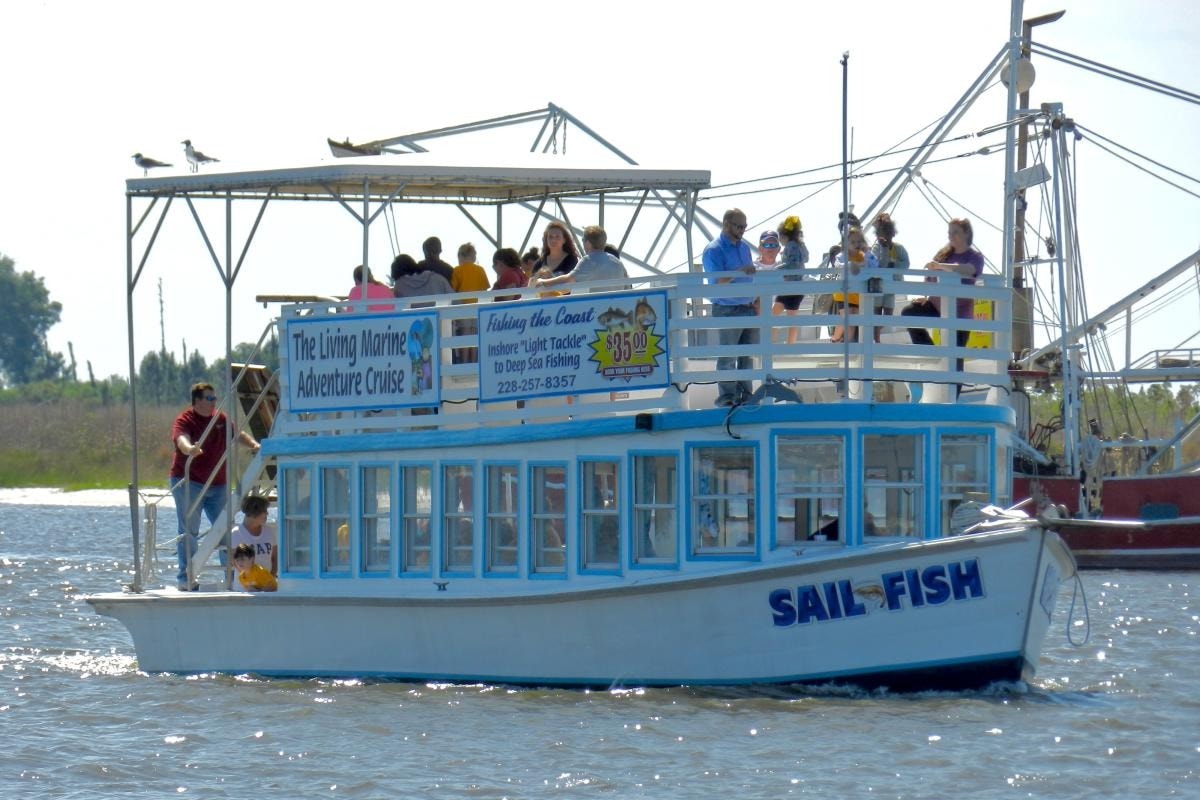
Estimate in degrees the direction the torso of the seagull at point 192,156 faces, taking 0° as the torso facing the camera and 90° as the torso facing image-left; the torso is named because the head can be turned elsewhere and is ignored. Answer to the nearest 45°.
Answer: approximately 90°

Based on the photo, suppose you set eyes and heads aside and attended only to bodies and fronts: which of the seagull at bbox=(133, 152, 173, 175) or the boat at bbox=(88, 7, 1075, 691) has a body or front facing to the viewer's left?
the seagull

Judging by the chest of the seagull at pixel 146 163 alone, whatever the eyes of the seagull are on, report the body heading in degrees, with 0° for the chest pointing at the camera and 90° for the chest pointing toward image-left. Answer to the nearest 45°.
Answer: approximately 90°

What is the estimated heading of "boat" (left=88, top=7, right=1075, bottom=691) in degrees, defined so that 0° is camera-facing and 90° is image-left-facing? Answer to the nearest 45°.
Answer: approximately 315°

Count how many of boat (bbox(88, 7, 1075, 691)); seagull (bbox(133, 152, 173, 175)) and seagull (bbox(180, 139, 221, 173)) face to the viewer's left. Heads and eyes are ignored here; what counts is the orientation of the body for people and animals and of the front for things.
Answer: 2

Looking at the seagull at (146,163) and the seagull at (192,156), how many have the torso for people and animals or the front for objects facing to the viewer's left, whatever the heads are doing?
2

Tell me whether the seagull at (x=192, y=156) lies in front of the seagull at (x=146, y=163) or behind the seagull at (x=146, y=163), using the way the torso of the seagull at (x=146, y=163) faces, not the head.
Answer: behind

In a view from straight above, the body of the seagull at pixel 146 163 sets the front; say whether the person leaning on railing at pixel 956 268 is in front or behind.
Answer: behind

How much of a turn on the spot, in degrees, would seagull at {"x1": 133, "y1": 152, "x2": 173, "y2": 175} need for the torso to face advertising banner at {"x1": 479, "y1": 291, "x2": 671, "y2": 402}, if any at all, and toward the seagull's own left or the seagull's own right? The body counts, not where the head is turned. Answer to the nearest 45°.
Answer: approximately 135° to the seagull's own left
